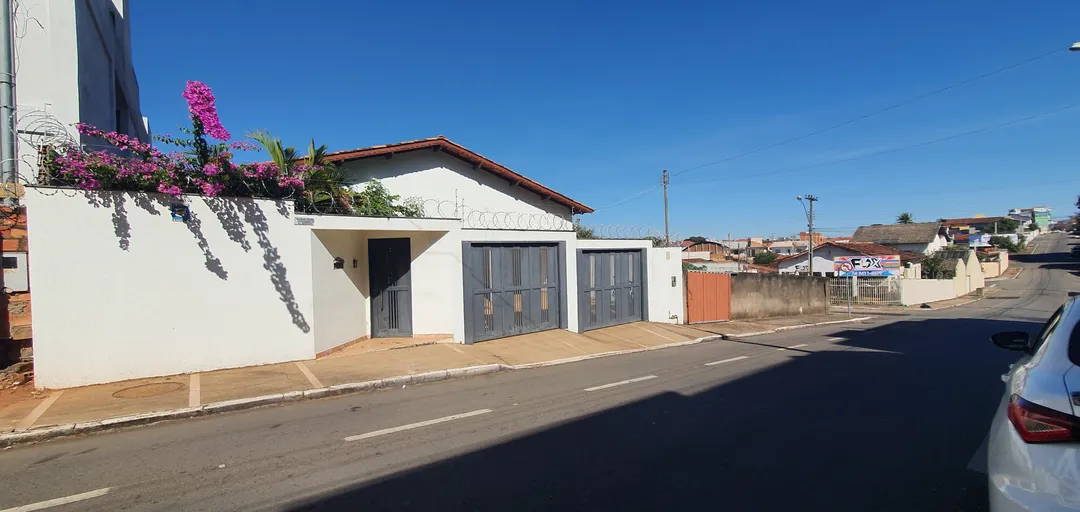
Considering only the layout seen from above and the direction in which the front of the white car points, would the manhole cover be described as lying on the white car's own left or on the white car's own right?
on the white car's own left

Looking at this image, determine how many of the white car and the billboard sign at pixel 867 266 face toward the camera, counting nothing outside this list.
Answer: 1

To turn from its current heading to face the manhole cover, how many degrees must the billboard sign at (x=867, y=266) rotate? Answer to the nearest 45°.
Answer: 0° — it already faces it

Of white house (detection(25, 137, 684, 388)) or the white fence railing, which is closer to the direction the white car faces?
the white fence railing

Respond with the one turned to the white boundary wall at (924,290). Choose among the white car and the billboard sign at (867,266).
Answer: the white car

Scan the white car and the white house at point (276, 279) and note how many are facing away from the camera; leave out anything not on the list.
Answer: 1

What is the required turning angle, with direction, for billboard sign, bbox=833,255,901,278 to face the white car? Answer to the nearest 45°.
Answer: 0° — it already faces it

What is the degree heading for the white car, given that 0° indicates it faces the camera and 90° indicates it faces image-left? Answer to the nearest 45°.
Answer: approximately 180°

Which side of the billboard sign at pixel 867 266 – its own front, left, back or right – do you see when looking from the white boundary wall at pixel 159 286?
front

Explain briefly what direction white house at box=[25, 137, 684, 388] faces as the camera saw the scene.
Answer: facing the viewer and to the right of the viewer

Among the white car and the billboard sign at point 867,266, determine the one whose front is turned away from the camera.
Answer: the white car

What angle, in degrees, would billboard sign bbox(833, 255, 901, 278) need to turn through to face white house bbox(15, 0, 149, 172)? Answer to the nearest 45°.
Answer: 0° — it already faces it

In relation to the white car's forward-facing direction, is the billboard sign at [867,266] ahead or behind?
ahead

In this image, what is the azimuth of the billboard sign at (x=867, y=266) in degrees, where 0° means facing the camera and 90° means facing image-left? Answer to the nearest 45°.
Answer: approximately 0°
